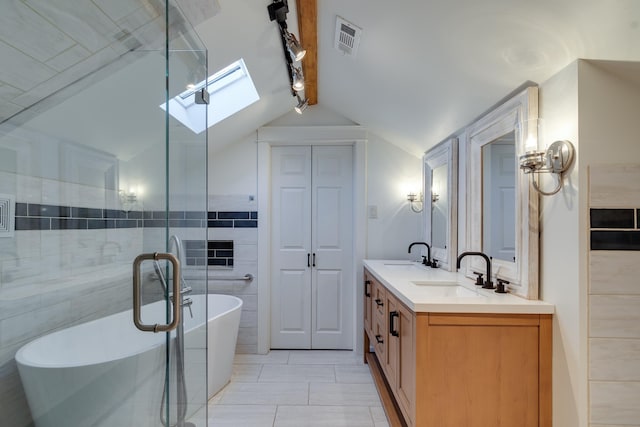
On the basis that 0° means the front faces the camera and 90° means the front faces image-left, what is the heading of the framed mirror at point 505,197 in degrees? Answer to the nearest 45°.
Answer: approximately 45°

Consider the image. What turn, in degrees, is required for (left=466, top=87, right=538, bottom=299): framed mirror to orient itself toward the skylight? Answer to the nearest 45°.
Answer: approximately 45° to its right

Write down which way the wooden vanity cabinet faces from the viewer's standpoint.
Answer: facing to the left of the viewer

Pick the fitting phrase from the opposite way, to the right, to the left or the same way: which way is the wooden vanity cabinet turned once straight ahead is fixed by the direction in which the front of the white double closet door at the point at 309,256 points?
to the right

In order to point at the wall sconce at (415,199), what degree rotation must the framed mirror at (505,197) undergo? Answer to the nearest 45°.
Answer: approximately 90° to its right

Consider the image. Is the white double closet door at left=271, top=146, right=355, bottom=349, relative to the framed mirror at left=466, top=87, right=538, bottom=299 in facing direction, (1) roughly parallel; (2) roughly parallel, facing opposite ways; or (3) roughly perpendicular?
roughly perpendicular

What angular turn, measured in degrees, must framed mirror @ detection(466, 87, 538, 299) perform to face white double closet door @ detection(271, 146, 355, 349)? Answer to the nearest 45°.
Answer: approximately 90° to its right
